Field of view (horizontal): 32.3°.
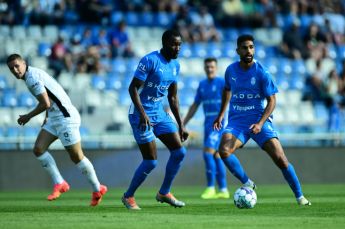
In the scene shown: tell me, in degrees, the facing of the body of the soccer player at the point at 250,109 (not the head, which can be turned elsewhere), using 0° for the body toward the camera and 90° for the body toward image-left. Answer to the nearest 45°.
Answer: approximately 0°

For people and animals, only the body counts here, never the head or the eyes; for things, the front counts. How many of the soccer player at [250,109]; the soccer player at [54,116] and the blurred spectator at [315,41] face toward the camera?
2

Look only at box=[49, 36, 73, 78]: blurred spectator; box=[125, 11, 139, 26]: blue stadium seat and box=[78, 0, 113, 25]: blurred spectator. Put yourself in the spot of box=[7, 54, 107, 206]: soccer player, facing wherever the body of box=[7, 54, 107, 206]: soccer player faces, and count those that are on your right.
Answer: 3

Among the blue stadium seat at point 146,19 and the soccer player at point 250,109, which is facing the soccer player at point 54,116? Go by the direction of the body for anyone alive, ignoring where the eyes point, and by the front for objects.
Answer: the blue stadium seat

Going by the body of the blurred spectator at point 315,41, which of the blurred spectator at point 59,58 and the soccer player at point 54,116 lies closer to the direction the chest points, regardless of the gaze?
the soccer player

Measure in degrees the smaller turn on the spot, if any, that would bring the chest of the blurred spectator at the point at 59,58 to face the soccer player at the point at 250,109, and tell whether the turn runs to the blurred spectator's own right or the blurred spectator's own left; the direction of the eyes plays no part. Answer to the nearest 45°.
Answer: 0° — they already face them
